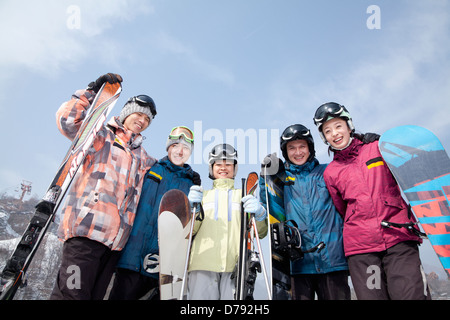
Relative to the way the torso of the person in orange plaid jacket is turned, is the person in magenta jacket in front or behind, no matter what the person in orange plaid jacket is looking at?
in front

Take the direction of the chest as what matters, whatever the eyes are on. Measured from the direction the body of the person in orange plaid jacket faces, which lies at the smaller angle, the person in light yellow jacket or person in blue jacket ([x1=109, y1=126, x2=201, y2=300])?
the person in light yellow jacket

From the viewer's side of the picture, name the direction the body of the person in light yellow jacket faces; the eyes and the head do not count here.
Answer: toward the camera

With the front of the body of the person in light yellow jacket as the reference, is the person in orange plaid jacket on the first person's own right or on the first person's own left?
on the first person's own right

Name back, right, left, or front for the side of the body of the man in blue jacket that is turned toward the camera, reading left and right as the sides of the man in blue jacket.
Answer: front

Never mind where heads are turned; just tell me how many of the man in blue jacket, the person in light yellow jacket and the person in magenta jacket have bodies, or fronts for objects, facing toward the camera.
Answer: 3

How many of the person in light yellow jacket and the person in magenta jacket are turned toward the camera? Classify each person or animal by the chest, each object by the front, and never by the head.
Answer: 2

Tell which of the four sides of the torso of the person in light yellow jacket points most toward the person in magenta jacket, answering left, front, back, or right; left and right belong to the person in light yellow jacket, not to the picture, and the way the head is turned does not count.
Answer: left

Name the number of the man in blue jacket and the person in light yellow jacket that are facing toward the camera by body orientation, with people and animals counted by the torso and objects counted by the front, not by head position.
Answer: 2

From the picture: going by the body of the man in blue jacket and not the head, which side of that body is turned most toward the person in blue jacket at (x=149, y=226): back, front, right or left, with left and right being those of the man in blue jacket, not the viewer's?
right

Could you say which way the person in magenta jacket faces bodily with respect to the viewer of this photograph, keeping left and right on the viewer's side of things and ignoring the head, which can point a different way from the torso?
facing the viewer
